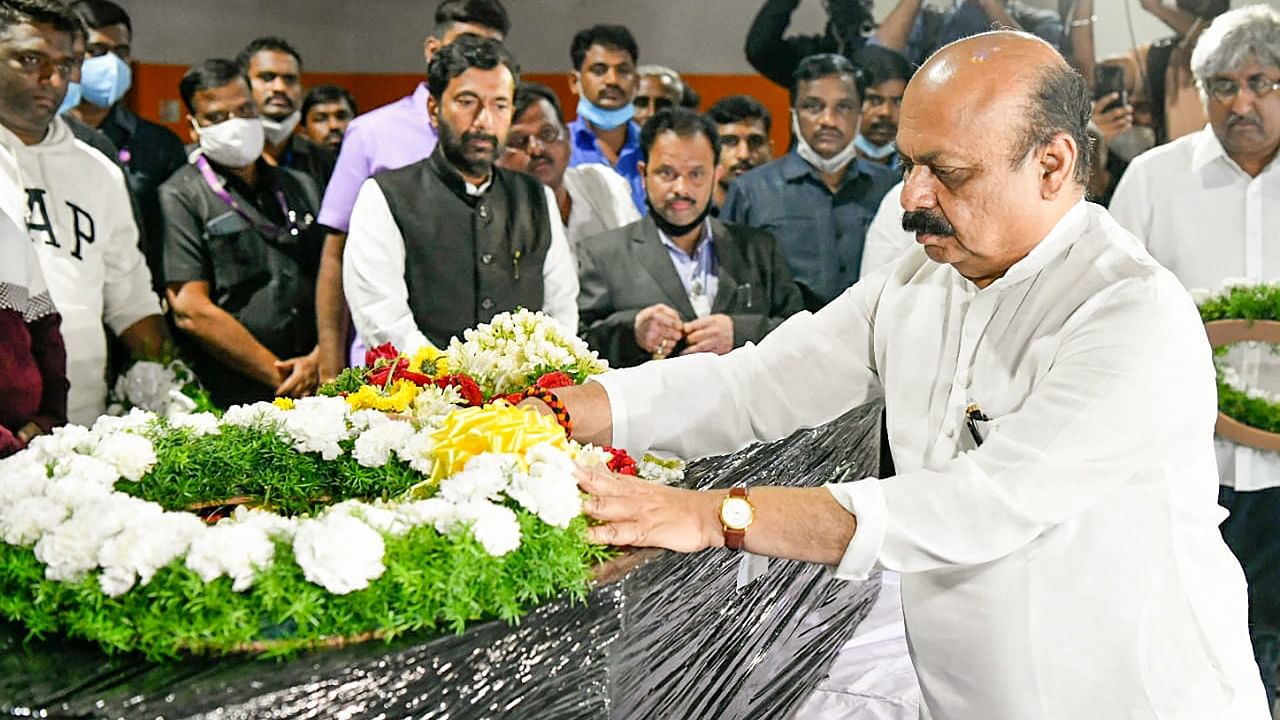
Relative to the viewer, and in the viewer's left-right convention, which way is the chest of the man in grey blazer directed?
facing the viewer

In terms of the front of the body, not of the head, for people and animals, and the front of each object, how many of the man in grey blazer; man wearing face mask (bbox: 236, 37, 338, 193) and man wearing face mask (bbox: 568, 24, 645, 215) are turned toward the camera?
3

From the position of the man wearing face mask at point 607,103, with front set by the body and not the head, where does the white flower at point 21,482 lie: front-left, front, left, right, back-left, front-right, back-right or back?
front

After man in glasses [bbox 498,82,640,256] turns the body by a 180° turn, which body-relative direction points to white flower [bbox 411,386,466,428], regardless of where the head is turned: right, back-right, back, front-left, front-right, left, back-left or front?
back

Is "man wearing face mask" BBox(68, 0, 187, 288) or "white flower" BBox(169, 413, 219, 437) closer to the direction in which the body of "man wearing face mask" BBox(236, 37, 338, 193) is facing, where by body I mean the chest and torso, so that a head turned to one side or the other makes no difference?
the white flower

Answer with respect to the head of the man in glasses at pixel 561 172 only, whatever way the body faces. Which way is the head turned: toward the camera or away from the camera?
toward the camera

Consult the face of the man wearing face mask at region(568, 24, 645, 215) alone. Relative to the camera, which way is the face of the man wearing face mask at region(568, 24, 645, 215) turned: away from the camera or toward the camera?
toward the camera

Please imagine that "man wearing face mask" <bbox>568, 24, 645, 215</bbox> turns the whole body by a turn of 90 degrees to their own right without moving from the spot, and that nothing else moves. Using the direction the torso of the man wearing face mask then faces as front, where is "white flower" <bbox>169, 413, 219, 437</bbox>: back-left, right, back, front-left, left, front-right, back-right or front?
left

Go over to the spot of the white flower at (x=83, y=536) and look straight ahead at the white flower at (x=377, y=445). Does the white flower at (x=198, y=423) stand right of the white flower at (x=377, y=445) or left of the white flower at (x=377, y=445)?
left

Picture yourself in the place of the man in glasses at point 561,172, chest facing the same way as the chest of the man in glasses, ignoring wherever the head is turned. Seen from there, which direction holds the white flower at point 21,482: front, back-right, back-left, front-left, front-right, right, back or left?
front

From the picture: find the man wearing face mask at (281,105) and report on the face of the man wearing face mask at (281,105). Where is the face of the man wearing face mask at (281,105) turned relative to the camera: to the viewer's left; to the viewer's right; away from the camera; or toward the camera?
toward the camera

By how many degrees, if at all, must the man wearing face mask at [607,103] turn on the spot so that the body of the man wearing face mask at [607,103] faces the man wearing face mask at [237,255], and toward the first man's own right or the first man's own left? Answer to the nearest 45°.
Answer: approximately 45° to the first man's own right

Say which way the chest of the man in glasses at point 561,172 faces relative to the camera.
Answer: toward the camera

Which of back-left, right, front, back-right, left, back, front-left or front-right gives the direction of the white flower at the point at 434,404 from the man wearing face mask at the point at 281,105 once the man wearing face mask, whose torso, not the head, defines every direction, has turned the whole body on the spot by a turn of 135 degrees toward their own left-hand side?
back-right

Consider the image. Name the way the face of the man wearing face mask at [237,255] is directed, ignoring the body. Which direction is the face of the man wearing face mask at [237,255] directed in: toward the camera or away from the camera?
toward the camera
